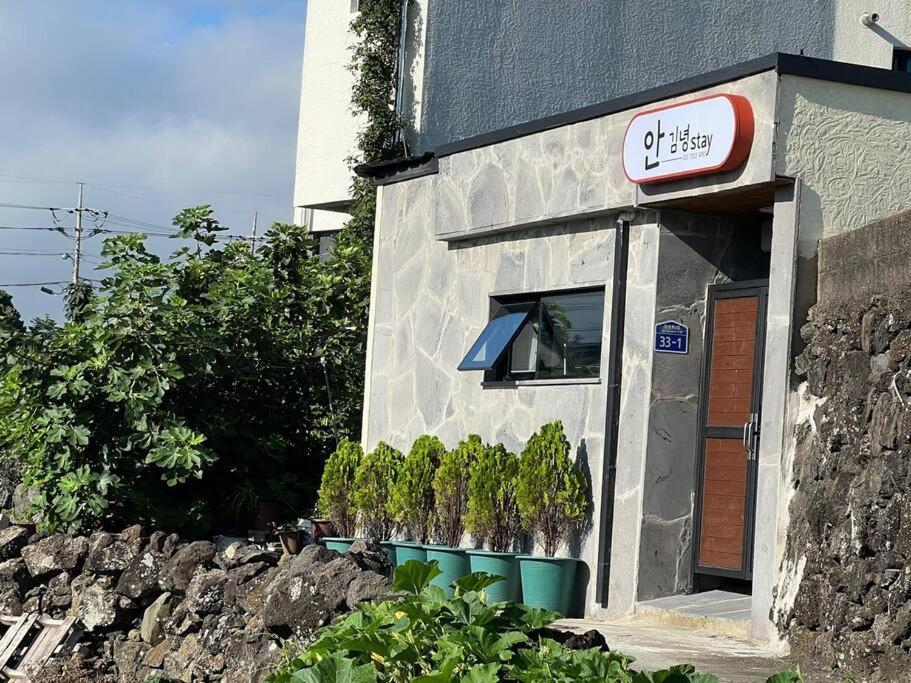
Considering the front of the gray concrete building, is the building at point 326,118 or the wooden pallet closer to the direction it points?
the wooden pallet

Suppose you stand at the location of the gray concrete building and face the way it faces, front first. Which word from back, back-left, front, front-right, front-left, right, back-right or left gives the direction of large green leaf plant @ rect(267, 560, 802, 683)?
front-left

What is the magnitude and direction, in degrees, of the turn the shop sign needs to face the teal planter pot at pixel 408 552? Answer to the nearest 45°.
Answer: approximately 90° to its right

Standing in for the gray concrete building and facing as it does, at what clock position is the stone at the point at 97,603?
The stone is roughly at 2 o'clock from the gray concrete building.

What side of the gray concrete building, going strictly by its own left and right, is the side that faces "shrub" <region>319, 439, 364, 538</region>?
right

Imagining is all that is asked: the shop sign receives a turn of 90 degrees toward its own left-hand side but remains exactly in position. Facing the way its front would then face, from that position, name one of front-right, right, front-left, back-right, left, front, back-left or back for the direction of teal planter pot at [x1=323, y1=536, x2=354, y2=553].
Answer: back

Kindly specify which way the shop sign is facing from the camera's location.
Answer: facing the viewer and to the left of the viewer

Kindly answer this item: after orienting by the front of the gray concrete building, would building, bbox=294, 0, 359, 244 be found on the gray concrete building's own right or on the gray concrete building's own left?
on the gray concrete building's own right

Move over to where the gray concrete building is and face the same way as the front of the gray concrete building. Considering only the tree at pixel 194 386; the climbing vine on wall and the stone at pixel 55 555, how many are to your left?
0

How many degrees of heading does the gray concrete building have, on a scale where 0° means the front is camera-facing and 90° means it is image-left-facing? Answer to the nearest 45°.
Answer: approximately 45°

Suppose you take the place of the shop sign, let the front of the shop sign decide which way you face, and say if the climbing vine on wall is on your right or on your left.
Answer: on your right

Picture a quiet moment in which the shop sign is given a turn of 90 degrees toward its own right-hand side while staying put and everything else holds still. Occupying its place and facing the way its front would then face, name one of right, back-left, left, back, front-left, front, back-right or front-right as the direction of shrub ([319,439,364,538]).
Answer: front
